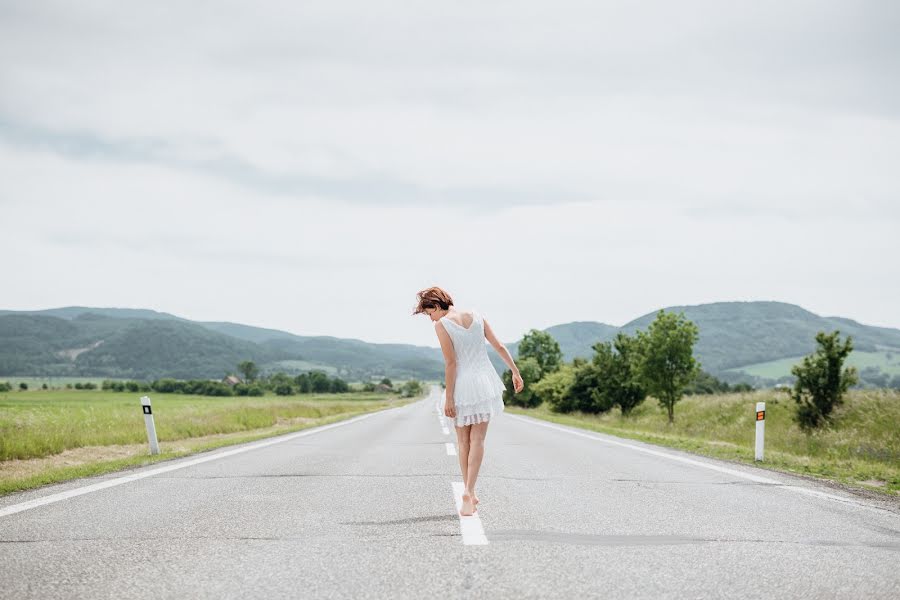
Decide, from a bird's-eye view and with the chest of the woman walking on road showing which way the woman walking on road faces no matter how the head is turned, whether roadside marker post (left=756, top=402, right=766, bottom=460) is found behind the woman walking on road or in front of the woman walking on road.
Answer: in front

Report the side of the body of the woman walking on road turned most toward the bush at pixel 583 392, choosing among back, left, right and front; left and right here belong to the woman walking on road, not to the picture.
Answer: front

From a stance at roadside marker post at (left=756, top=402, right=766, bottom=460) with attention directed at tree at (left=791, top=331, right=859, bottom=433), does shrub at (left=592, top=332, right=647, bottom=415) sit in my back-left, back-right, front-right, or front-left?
front-left

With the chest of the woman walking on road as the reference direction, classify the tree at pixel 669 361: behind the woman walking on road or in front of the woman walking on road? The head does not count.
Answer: in front

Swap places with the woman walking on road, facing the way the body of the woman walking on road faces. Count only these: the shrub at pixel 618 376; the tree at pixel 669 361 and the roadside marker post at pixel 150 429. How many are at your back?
0

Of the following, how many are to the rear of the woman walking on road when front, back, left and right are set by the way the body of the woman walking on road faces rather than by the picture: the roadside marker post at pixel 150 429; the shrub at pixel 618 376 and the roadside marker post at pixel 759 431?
0

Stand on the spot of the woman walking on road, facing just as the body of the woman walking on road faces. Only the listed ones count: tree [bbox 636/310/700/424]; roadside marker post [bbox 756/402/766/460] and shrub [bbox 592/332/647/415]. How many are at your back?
0

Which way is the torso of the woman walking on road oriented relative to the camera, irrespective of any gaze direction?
away from the camera

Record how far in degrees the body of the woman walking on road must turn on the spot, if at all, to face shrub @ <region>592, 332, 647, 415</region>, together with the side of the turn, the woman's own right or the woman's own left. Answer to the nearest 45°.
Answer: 0° — they already face it

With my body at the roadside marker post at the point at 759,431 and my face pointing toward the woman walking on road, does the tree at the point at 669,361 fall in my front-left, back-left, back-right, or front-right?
back-right
